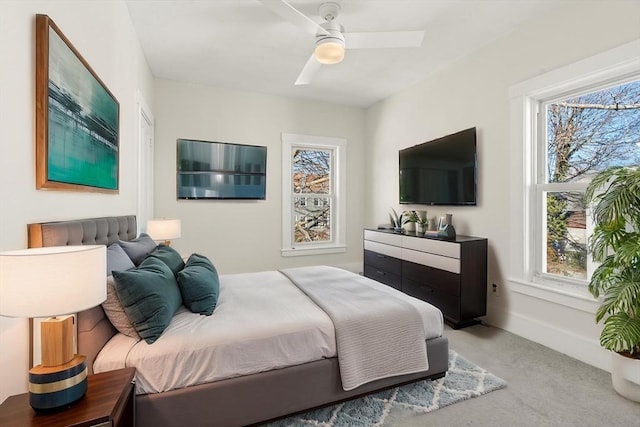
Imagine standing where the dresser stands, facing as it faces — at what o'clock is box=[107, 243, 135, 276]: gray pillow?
The gray pillow is roughly at 12 o'clock from the dresser.

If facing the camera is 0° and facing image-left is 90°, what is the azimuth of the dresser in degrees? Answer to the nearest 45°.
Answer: approximately 45°

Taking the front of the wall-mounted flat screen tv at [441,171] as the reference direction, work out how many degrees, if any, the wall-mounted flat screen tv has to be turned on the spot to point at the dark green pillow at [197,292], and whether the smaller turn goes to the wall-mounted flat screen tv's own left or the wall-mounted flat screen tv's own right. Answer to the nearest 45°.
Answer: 0° — it already faces it

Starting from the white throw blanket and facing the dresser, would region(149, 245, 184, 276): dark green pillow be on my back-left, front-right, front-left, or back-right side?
back-left

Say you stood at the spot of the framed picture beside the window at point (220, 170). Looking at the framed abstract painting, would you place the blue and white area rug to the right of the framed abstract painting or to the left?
left

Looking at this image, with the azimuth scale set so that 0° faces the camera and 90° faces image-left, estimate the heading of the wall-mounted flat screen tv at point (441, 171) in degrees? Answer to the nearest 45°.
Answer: approximately 45°
